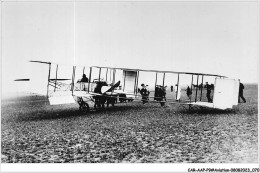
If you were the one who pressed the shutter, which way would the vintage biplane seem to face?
facing away from the viewer and to the left of the viewer
